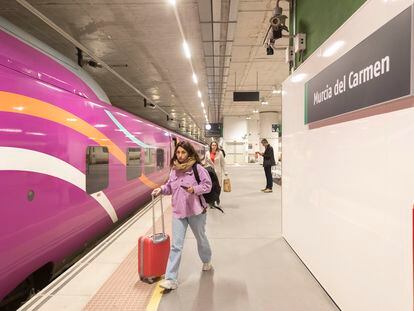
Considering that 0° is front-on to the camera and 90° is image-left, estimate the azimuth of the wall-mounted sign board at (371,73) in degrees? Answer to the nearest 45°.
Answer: approximately 45°

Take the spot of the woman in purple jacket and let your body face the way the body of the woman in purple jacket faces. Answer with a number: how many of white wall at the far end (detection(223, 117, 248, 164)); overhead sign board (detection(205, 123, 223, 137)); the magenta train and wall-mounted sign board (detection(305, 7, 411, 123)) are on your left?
1

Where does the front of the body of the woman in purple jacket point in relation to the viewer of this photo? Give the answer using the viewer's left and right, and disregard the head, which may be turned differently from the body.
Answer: facing the viewer and to the left of the viewer

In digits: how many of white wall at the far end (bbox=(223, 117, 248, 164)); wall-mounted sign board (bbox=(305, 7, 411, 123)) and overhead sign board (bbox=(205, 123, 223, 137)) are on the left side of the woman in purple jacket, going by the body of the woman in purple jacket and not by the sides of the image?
1

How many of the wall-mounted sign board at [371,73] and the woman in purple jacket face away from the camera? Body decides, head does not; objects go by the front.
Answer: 0

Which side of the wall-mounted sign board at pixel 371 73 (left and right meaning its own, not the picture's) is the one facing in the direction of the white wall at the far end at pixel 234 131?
right

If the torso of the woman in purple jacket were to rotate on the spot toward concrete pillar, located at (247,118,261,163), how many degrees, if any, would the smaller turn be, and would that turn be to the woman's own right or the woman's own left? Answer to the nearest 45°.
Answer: approximately 135° to the woman's own right
